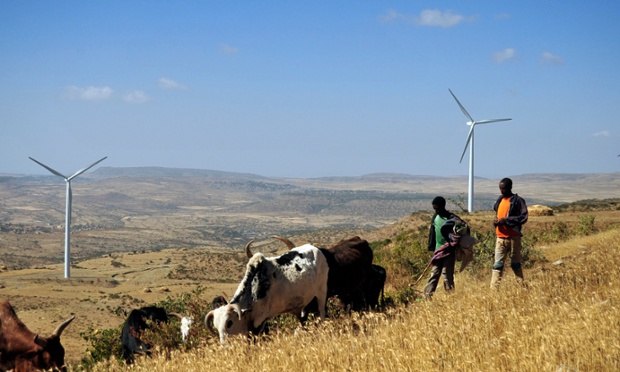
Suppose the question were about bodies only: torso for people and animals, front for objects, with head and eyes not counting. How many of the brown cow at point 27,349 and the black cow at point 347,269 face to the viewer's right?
1

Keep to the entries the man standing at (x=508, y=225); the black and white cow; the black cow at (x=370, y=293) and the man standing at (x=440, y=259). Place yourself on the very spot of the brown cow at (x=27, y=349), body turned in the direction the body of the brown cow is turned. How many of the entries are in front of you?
4

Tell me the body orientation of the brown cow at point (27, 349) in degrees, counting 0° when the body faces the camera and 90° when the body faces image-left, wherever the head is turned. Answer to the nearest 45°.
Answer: approximately 270°

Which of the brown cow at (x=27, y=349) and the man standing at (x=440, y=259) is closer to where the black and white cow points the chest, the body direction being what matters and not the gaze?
the brown cow

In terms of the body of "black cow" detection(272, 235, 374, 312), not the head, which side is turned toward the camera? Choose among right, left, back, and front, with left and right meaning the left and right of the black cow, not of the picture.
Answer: left

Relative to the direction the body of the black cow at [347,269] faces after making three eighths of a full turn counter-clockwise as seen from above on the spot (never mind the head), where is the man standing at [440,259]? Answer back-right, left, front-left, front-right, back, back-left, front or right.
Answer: front-left

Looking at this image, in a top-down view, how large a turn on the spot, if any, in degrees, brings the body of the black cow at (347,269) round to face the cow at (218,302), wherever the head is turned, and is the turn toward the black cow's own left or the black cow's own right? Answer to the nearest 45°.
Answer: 0° — it already faces it

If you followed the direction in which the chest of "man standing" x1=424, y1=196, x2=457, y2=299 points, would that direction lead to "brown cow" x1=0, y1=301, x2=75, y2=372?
yes

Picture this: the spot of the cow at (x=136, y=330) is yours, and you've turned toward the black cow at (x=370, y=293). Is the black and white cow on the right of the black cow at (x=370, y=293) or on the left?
right
